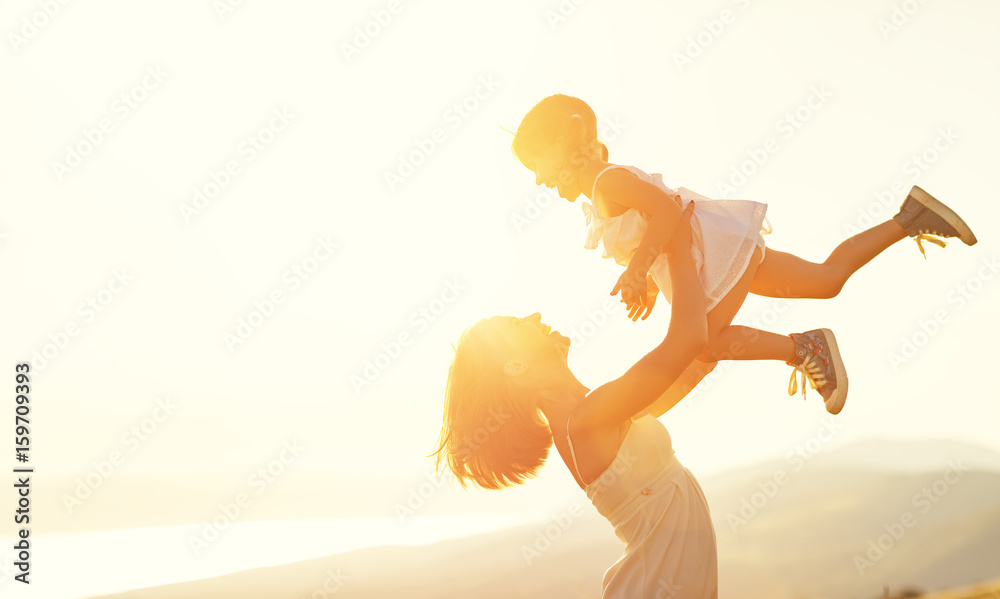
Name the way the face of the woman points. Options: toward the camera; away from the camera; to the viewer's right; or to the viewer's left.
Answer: to the viewer's right

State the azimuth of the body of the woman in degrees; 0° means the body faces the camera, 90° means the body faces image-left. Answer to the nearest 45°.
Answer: approximately 270°
